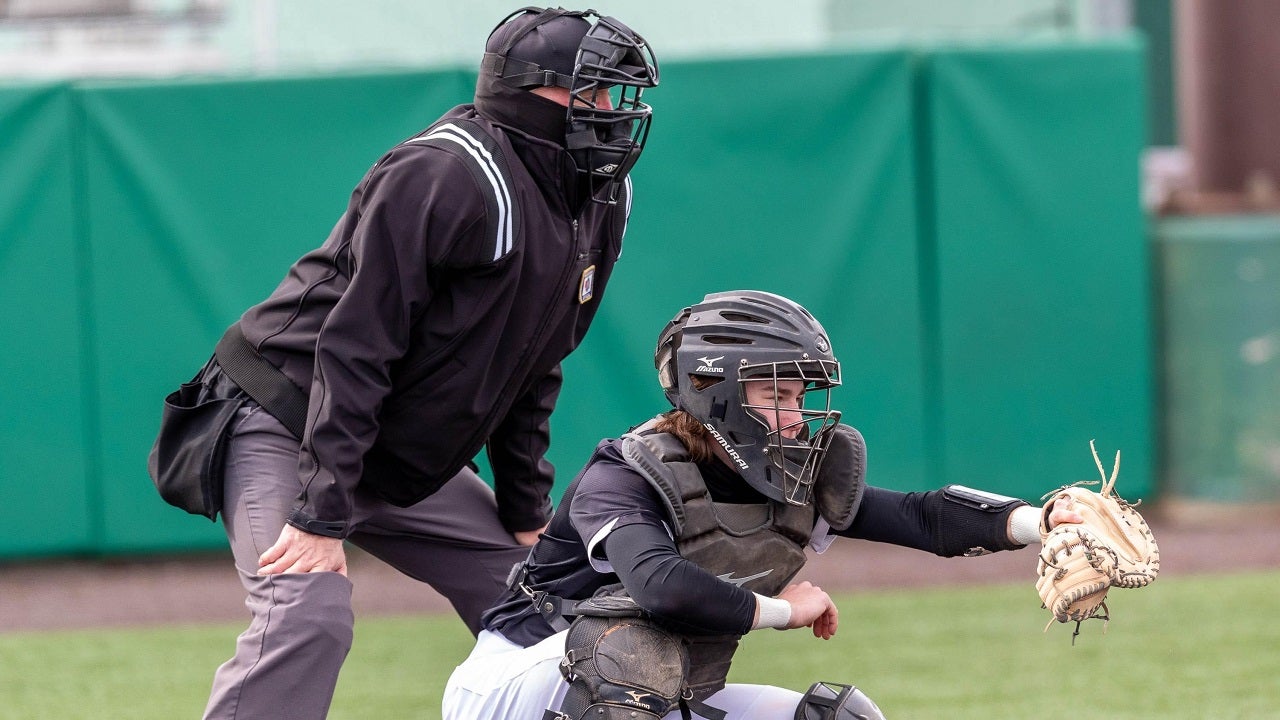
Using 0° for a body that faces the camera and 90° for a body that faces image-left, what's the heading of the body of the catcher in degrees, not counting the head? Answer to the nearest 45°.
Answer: approximately 315°

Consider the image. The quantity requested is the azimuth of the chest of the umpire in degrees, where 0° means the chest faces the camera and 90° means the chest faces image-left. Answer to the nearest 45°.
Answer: approximately 315°
